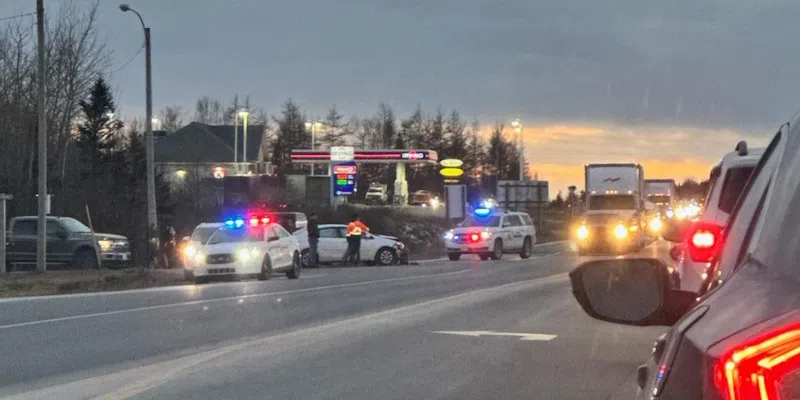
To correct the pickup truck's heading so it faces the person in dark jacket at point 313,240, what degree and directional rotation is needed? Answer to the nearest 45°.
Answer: approximately 45° to its left

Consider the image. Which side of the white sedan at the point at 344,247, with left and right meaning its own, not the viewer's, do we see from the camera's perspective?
right

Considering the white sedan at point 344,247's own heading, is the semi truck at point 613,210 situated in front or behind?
in front

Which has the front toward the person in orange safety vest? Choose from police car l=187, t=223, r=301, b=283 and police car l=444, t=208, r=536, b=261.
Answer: police car l=444, t=208, r=536, b=261

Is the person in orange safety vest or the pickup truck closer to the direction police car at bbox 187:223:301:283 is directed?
the pickup truck

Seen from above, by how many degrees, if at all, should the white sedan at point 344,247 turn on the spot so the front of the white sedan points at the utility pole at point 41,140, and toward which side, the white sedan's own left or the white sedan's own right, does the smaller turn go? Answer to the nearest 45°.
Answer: approximately 135° to the white sedan's own right

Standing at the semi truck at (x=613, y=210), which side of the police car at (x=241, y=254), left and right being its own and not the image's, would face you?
back

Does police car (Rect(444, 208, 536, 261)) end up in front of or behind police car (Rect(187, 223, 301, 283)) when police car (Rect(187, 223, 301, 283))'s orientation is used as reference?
behind

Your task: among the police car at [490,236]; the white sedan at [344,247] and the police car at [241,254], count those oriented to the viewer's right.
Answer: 1

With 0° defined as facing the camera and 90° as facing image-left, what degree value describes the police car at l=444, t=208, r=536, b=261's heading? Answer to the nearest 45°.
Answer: approximately 45°

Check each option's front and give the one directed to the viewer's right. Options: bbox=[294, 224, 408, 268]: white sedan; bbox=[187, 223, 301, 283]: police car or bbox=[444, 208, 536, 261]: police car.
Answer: the white sedan

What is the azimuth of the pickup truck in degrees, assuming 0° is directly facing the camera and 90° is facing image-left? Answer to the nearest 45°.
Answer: approximately 315°

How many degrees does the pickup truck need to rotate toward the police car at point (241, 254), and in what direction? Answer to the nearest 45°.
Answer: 0° — it already faces it

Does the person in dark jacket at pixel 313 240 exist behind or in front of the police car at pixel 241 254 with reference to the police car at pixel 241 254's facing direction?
behind
